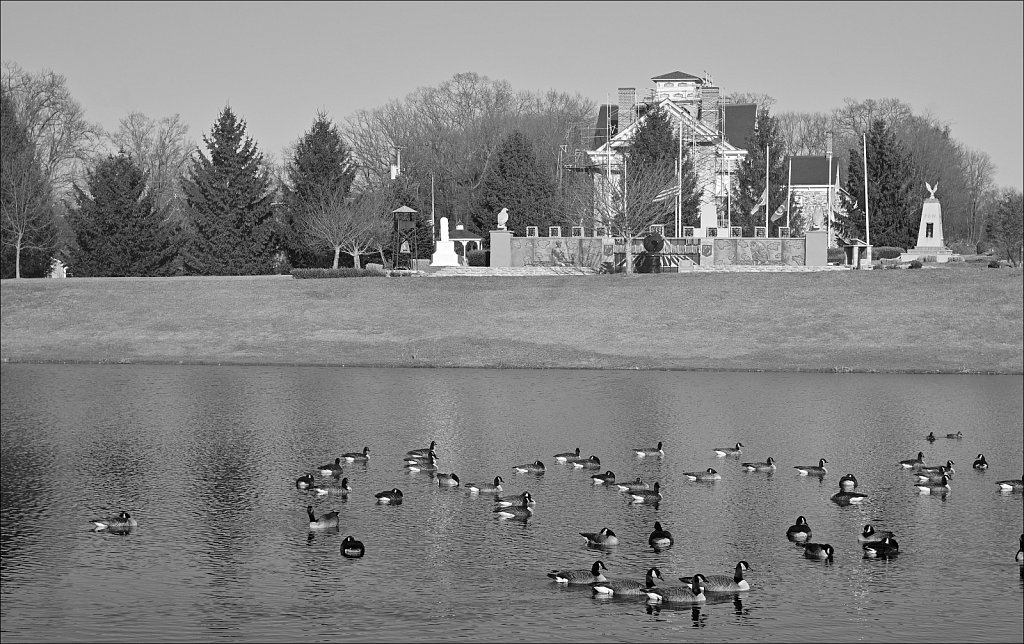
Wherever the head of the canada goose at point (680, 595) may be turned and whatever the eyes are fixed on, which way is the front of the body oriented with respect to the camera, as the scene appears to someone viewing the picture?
to the viewer's right

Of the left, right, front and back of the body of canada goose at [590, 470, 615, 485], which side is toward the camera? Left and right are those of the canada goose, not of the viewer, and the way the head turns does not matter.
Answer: right

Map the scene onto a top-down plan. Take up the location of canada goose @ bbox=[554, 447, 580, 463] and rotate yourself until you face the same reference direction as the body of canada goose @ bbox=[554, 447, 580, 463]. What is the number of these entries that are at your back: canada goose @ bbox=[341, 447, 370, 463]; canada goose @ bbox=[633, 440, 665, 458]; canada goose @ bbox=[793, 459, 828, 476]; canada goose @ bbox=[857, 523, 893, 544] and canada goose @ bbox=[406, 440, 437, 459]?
2

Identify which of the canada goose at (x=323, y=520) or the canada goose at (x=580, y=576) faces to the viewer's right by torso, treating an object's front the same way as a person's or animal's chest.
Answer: the canada goose at (x=580, y=576)

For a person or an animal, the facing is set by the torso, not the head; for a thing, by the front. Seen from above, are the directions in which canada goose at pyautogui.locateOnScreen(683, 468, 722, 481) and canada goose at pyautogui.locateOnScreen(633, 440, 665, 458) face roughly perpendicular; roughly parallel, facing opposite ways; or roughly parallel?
roughly parallel

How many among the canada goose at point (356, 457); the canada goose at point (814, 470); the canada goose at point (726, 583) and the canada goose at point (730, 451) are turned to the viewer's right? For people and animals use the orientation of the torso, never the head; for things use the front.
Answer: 4

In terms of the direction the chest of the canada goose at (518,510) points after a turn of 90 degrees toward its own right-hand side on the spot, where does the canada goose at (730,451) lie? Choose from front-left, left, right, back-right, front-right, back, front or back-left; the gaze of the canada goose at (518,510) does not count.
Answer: back-left

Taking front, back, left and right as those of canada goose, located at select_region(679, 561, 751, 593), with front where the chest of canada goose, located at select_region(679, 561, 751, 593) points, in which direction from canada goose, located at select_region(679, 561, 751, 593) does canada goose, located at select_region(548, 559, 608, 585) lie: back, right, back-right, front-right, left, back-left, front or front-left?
back

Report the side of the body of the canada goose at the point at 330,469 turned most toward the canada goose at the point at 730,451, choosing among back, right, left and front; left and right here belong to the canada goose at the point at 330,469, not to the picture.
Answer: front

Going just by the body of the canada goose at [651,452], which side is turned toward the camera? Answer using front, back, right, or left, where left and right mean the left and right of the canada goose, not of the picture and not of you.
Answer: right

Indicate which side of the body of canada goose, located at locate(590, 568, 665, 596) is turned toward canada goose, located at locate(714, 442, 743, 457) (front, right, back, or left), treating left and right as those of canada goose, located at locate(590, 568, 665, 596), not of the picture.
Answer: left

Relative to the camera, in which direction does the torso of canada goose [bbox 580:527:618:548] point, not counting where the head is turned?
to the viewer's right

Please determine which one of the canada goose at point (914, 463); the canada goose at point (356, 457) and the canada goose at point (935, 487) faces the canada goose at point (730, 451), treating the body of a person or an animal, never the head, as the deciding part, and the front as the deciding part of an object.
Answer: the canada goose at point (356, 457)

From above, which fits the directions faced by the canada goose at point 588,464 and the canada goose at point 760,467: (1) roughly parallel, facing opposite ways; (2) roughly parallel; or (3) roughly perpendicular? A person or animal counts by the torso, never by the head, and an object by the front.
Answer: roughly parallel

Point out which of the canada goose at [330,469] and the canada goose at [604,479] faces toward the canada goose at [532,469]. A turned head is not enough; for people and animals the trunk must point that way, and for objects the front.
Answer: the canada goose at [330,469]

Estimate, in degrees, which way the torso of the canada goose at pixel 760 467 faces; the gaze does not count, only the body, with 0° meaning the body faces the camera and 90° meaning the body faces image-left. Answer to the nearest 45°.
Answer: approximately 270°

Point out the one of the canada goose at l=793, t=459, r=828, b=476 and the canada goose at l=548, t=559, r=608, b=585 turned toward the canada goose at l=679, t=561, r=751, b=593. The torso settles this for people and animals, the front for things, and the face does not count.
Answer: the canada goose at l=548, t=559, r=608, b=585

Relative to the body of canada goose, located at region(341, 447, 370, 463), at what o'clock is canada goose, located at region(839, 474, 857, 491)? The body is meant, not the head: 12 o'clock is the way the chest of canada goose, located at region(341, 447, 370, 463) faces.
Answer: canada goose, located at region(839, 474, 857, 491) is roughly at 1 o'clock from canada goose, located at region(341, 447, 370, 463).

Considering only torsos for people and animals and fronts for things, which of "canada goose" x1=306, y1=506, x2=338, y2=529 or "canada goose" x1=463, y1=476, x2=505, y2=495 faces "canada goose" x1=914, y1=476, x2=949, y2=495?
"canada goose" x1=463, y1=476, x2=505, y2=495

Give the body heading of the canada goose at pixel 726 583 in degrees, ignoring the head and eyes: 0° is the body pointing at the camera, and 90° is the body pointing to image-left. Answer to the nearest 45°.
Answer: approximately 270°

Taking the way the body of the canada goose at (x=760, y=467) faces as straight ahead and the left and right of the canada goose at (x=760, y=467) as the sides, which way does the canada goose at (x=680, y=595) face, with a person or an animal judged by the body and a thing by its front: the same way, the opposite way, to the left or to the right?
the same way

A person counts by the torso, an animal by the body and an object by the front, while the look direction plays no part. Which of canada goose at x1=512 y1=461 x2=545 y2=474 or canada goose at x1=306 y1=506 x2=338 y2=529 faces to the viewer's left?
canada goose at x1=306 y1=506 x2=338 y2=529

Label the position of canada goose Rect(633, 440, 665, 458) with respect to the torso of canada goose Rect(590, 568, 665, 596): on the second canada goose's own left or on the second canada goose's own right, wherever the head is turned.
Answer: on the second canada goose's own left

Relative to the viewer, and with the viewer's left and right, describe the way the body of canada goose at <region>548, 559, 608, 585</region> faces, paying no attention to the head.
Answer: facing to the right of the viewer
